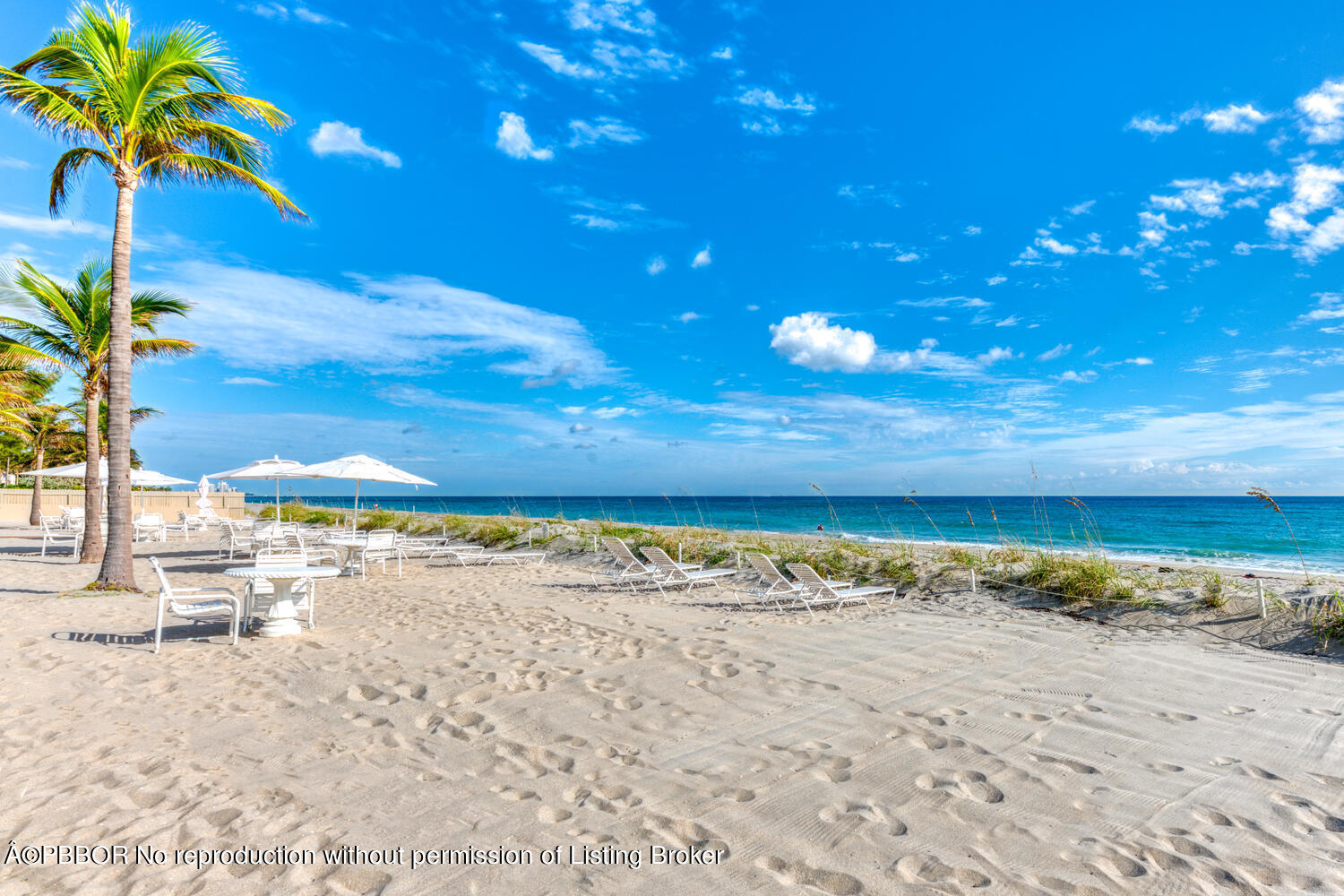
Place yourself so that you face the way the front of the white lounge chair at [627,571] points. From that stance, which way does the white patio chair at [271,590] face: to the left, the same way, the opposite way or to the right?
to the right

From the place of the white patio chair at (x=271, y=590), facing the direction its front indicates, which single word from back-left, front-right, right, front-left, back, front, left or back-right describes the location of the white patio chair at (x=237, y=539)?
back

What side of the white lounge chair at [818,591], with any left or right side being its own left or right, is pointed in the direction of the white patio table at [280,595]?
back

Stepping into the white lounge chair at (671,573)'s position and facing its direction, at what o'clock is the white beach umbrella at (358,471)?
The white beach umbrella is roughly at 8 o'clock from the white lounge chair.

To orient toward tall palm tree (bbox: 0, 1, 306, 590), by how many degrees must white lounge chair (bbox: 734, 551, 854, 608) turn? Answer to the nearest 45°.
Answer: approximately 135° to its left

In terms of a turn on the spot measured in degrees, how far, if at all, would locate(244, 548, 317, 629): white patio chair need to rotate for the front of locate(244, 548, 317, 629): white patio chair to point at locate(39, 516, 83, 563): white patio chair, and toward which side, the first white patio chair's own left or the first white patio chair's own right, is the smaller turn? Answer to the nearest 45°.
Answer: approximately 180°

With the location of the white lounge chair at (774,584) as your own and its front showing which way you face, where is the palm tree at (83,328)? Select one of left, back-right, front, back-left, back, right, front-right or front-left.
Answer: back-left

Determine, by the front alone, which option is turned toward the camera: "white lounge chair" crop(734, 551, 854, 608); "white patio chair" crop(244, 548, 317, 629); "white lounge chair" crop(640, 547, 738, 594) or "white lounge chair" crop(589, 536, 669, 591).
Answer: the white patio chair
